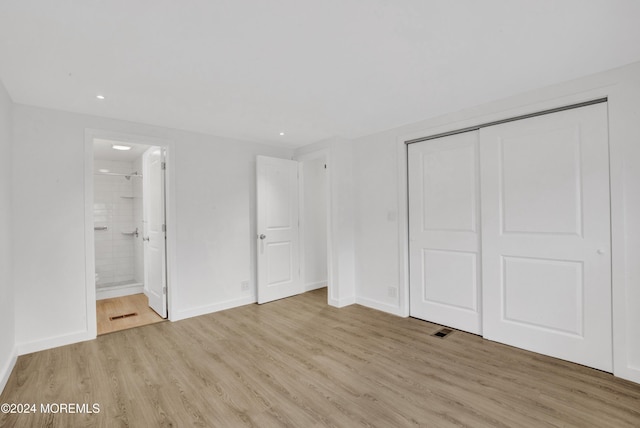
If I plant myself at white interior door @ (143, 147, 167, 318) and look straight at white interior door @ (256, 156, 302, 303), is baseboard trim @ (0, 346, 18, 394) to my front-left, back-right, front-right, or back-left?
back-right

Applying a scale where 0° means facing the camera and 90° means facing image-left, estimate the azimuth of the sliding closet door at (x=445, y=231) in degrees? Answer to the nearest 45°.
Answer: approximately 45°

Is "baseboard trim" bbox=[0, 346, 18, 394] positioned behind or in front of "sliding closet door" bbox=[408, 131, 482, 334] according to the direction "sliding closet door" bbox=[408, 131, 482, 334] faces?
in front

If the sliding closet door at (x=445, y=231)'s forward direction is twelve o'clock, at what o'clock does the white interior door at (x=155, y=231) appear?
The white interior door is roughly at 1 o'clock from the sliding closet door.

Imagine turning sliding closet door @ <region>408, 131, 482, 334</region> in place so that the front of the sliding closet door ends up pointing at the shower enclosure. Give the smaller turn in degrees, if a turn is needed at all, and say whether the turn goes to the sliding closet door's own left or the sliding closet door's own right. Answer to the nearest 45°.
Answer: approximately 45° to the sliding closet door's own right

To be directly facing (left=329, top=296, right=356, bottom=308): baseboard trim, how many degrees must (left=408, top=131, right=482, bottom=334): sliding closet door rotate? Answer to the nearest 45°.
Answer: approximately 45° to its right

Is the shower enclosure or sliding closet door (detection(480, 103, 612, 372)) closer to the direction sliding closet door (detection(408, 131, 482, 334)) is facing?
the shower enclosure

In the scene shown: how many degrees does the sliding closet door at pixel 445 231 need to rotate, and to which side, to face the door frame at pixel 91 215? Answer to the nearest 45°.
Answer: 0° — it already faces it

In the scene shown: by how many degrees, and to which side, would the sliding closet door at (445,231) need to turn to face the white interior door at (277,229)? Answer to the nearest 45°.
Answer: approximately 45° to its right

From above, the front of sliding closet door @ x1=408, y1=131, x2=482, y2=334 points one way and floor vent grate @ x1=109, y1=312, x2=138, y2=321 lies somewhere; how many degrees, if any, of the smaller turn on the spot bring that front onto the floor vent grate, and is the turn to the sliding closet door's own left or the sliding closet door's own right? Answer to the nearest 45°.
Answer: approximately 45° to the sliding closet door's own right
